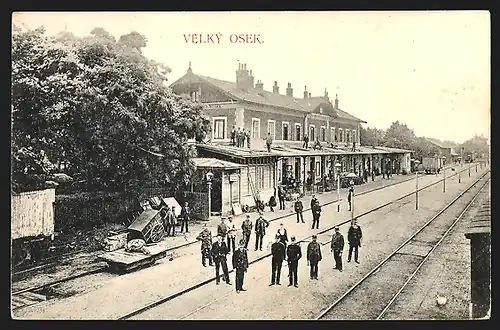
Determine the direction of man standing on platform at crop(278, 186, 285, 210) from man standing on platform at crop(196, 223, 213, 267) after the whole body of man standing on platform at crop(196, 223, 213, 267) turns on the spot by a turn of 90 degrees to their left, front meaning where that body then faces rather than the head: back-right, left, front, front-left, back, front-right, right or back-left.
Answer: left

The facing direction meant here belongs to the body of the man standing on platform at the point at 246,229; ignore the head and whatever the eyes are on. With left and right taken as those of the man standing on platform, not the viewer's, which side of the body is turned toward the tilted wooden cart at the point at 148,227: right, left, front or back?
right

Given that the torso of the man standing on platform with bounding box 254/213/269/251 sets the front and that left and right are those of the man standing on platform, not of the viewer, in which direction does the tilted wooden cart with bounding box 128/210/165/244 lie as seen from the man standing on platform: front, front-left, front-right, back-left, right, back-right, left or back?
right
